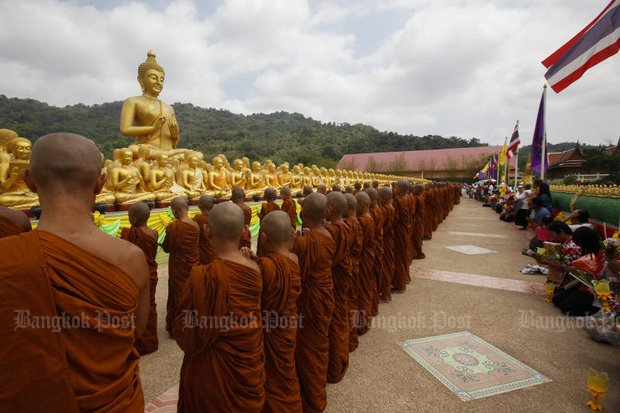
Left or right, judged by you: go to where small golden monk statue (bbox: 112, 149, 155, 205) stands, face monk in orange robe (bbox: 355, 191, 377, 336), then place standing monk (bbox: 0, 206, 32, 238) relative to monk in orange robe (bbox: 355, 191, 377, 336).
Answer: right

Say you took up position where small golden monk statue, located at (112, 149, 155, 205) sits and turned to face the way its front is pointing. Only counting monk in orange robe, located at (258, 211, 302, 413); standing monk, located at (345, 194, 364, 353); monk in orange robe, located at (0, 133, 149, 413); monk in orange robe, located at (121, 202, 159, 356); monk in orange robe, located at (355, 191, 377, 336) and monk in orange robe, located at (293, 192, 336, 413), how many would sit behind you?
0

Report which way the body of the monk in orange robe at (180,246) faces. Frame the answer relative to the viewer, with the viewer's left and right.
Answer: facing away from the viewer and to the left of the viewer

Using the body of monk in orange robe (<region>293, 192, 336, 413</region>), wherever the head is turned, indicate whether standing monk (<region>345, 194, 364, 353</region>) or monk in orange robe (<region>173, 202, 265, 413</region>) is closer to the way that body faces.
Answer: the standing monk

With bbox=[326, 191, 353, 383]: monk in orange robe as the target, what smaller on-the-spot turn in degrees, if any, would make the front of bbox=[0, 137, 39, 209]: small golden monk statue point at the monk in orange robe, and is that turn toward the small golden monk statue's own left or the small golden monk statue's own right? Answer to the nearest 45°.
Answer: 0° — it already faces them

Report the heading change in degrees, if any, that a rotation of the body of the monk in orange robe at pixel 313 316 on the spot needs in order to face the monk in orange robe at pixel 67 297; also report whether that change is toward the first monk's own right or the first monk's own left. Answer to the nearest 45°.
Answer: approximately 90° to the first monk's own left

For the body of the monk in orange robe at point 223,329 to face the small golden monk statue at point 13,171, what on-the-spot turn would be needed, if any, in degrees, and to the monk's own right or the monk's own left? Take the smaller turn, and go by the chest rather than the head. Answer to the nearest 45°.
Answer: approximately 45° to the monk's own left

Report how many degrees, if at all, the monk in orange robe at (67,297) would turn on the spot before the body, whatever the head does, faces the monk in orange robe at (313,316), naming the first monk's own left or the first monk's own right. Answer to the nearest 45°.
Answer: approximately 45° to the first monk's own right

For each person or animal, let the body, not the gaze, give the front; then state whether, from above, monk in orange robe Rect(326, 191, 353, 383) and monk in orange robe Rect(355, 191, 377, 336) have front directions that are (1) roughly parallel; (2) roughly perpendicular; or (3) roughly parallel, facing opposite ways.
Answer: roughly parallel

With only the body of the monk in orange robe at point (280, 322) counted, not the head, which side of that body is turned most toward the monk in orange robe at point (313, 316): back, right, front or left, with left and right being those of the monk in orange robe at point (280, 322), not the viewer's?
right

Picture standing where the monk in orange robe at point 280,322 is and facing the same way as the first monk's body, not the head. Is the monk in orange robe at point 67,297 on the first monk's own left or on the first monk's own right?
on the first monk's own left

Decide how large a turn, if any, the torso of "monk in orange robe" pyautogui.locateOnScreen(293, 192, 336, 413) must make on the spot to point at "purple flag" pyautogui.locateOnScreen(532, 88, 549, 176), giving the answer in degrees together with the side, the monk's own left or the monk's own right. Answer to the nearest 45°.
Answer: approximately 90° to the monk's own right

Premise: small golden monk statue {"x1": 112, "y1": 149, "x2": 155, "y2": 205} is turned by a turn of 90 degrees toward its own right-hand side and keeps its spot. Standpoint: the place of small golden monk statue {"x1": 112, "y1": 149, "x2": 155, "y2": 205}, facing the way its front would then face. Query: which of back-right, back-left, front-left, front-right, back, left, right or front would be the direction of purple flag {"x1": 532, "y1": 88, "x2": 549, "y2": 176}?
back-left

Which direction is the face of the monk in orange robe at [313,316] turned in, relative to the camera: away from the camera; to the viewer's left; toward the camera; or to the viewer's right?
away from the camera

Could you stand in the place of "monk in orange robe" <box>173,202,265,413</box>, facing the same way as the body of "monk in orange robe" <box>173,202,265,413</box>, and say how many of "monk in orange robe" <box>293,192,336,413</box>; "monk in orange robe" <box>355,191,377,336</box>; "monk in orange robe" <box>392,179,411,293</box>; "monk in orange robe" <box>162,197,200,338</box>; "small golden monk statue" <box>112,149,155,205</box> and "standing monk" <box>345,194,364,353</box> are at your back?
0

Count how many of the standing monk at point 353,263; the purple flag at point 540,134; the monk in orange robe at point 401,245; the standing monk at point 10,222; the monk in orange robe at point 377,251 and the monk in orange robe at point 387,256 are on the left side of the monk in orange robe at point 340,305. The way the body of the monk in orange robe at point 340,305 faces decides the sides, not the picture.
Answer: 1

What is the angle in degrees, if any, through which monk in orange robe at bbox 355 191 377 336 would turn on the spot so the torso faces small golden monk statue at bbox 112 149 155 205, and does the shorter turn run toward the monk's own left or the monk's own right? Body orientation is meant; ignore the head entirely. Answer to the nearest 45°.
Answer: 0° — they already face it

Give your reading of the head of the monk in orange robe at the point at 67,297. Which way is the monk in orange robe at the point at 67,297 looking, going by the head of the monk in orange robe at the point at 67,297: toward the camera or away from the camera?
away from the camera

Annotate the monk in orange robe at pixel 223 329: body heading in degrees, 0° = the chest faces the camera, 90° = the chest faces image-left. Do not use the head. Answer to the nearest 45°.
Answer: approximately 180°
